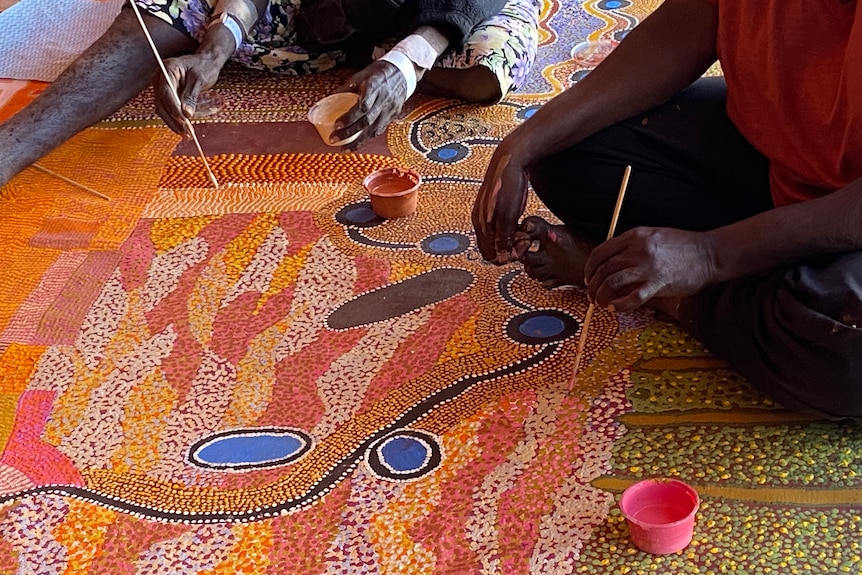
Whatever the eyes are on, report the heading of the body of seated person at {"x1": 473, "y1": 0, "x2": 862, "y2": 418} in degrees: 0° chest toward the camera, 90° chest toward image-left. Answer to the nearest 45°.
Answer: approximately 45°

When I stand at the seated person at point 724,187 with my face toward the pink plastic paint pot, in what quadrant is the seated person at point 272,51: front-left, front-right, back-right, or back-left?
back-right

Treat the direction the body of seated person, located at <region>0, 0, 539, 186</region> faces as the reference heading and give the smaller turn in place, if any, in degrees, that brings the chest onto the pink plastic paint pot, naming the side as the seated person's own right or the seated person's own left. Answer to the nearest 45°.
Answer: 0° — they already face it

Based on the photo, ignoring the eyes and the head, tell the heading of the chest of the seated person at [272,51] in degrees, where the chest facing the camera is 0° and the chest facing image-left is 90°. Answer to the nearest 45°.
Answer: approximately 0°

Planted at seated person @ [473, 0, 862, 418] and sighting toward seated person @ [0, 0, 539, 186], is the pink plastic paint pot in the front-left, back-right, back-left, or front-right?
back-left
